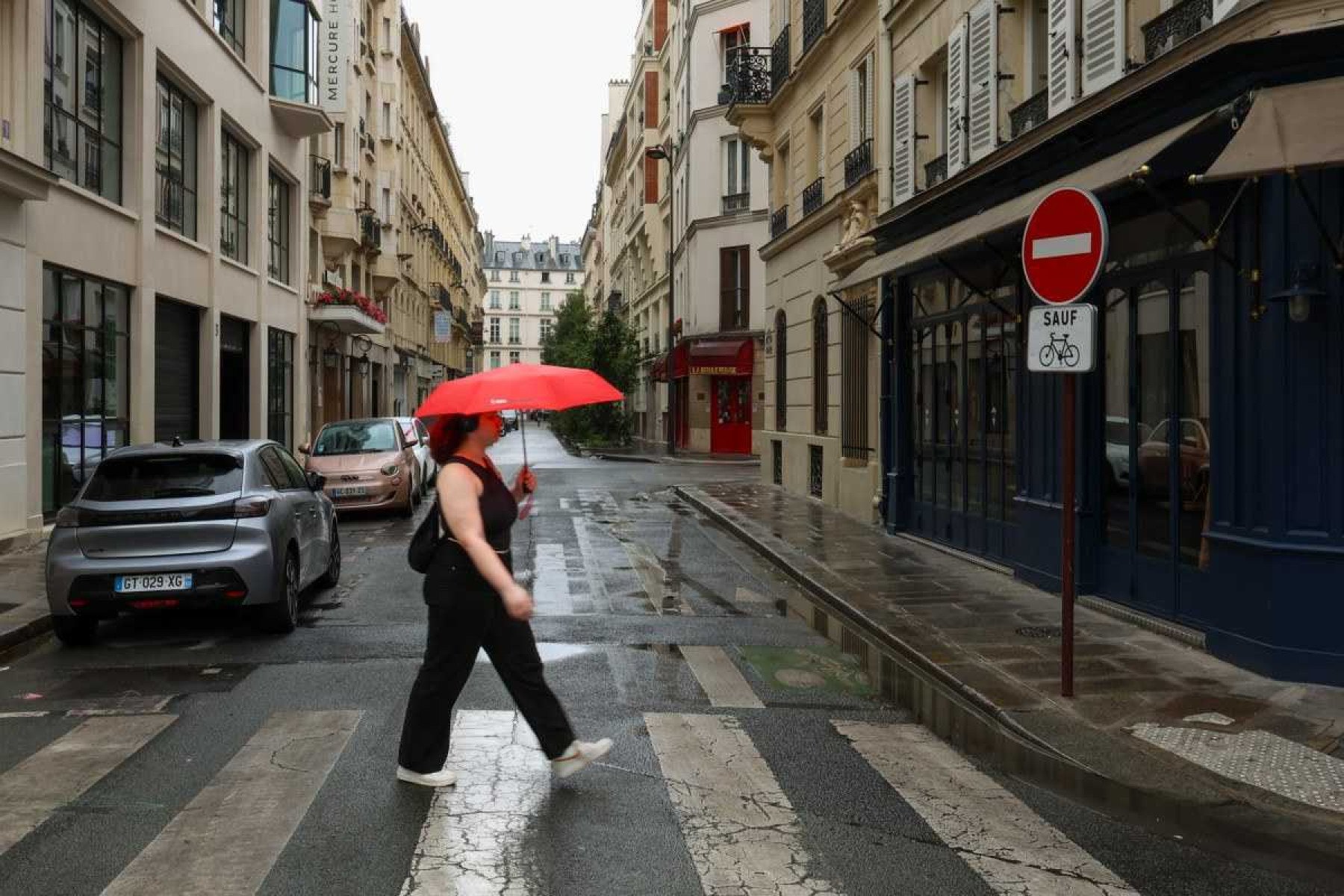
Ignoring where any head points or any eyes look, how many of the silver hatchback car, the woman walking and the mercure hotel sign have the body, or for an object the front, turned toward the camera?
1

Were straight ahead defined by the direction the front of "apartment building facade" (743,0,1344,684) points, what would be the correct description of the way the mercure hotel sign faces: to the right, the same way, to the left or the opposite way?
to the left

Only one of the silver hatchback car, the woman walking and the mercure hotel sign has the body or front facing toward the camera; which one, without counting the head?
the mercure hotel sign

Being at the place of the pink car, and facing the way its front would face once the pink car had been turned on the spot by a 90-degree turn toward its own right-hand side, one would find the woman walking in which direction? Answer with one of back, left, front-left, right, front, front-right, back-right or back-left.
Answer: left

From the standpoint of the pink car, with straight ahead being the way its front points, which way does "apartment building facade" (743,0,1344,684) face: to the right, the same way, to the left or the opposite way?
to the right

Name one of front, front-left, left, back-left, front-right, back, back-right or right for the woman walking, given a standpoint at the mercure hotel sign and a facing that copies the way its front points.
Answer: front

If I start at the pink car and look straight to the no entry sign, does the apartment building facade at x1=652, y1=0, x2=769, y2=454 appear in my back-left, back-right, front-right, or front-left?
back-left

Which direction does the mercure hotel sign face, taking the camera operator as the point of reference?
facing the viewer

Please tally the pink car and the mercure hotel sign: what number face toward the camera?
2

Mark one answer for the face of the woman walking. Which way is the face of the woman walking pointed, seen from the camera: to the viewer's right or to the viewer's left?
to the viewer's right

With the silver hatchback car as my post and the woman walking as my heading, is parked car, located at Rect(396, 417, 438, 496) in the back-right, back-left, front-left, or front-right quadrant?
back-left

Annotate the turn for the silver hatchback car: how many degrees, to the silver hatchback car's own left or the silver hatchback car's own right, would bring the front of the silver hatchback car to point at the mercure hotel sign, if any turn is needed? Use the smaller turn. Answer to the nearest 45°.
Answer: approximately 45° to the silver hatchback car's own left

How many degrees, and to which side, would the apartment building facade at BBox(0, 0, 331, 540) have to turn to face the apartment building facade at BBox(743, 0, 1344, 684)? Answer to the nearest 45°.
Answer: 0° — it already faces it

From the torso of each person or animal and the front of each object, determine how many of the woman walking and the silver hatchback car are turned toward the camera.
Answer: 0

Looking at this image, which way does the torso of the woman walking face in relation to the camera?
to the viewer's right

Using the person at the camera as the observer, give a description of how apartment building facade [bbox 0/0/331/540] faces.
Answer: facing the viewer and to the right of the viewer

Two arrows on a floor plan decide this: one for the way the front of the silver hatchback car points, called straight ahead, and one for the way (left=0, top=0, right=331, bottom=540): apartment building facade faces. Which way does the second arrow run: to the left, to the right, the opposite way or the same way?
to the right

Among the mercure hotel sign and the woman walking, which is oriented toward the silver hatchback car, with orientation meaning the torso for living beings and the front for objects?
the mercure hotel sign
